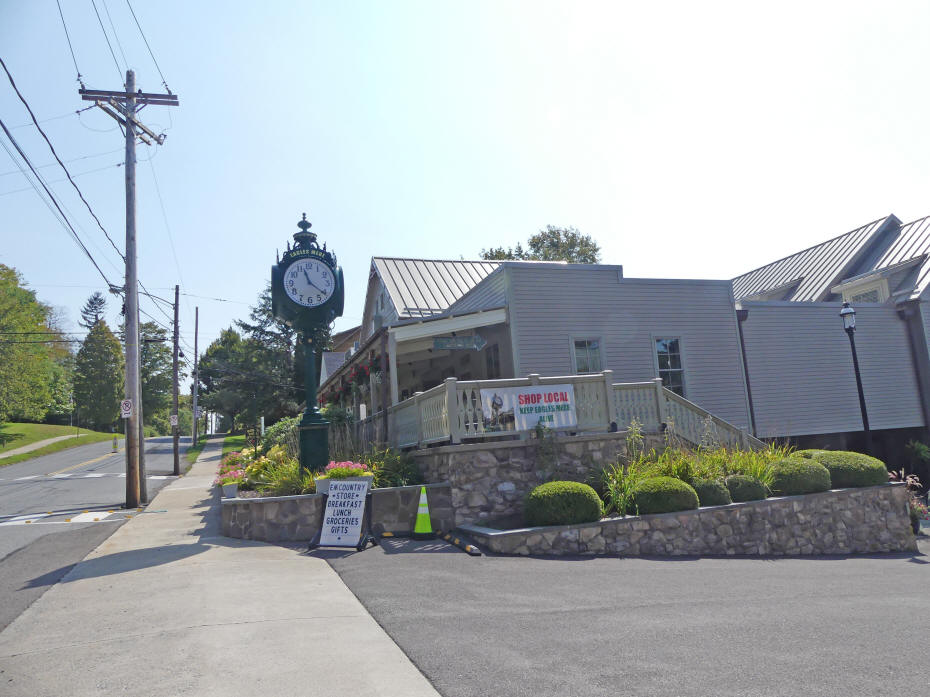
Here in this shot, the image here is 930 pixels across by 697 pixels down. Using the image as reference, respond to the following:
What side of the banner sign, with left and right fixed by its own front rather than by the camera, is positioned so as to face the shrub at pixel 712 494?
left

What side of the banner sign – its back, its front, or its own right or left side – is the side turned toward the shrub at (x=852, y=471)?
left

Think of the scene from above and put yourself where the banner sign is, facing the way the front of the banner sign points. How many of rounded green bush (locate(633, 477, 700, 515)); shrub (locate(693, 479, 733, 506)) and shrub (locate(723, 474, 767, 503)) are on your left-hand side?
3

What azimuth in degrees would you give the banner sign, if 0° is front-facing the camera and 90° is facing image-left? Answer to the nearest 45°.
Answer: approximately 0°

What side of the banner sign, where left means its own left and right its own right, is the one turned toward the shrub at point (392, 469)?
right

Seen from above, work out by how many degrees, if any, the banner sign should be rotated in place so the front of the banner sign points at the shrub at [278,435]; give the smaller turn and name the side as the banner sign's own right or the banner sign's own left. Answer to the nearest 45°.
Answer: approximately 135° to the banner sign's own right

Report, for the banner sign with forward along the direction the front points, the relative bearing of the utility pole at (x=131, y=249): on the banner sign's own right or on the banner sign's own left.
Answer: on the banner sign's own right

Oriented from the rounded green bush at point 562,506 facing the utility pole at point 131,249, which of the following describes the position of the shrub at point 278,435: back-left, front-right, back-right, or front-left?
front-right

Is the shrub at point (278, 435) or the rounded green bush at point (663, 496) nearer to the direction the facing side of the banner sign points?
the rounded green bush

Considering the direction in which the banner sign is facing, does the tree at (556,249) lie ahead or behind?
behind

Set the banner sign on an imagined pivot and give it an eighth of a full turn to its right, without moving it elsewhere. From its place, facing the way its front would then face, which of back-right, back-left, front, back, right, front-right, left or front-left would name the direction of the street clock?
front-right
